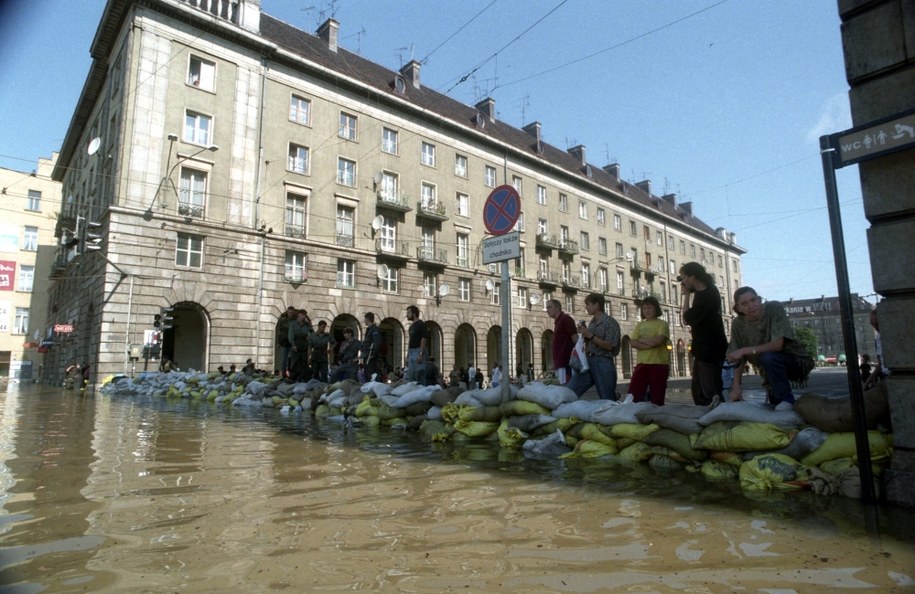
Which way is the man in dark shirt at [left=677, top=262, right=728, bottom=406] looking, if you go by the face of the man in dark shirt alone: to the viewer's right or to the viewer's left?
to the viewer's left

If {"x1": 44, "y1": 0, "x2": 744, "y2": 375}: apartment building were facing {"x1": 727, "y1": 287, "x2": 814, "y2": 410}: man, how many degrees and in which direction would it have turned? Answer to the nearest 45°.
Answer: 0° — it already faces them

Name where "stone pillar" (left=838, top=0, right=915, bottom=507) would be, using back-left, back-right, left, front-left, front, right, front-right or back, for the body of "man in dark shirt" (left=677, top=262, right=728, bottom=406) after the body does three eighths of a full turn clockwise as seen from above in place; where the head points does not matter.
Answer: right

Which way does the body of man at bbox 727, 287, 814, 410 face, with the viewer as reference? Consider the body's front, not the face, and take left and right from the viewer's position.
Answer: facing the viewer and to the left of the viewer

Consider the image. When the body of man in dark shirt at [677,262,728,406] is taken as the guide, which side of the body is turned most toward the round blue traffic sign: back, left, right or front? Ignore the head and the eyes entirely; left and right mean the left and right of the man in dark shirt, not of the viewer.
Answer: front

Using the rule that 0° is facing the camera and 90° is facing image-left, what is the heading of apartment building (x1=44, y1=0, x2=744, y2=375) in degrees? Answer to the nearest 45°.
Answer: approximately 315°

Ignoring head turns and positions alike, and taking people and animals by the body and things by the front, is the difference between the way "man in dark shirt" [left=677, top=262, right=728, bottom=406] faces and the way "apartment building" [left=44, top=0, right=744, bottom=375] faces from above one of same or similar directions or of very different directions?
very different directions

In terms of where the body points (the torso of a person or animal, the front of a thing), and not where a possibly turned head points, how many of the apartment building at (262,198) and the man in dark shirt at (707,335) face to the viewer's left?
1

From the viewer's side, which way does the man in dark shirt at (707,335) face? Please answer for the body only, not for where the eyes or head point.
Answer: to the viewer's left

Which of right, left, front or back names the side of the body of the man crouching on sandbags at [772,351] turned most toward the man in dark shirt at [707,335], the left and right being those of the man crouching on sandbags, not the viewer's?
right

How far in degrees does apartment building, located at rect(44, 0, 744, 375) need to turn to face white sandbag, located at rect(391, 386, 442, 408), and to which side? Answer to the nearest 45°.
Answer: approximately 45° to its right

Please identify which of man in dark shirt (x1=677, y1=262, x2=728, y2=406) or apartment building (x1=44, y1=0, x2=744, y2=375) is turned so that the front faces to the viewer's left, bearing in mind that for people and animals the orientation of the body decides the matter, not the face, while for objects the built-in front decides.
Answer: the man in dark shirt

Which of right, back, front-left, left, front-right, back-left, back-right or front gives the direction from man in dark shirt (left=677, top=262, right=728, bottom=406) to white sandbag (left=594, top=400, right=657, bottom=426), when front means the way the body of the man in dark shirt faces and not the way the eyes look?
front-left

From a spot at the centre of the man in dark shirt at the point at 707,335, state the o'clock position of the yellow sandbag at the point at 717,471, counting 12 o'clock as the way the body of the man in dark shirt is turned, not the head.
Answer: The yellow sandbag is roughly at 9 o'clock from the man in dark shirt.

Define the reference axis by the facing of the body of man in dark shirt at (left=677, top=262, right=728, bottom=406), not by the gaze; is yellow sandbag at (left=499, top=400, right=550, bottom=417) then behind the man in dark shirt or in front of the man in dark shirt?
in front

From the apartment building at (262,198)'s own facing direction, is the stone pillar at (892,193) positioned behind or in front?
in front
